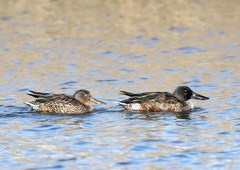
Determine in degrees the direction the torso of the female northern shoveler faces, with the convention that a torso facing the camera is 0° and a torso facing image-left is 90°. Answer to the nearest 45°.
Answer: approximately 270°

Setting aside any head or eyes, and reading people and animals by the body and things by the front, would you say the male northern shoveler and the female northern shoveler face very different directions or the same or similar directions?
same or similar directions

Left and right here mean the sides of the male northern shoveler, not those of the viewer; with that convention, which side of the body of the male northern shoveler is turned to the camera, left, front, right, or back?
right

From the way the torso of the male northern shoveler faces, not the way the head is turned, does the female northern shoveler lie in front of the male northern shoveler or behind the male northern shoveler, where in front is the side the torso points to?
behind

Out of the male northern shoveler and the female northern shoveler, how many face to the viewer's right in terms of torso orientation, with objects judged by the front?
2

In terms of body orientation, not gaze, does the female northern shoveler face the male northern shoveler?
yes
